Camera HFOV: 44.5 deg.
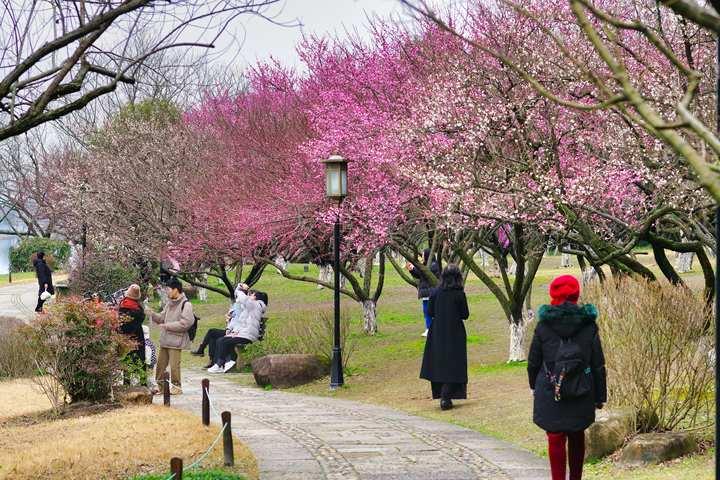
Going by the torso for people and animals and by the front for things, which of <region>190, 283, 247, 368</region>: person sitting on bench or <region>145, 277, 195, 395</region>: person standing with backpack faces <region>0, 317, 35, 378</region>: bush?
the person sitting on bench

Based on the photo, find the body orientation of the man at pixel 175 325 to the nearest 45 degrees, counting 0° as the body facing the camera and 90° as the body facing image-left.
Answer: approximately 45°

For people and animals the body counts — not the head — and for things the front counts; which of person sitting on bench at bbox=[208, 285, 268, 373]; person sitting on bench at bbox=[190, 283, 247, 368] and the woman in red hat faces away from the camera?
the woman in red hat

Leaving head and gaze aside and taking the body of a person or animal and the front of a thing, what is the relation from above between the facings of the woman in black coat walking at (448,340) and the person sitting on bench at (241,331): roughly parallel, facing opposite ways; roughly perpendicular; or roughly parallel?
roughly perpendicular

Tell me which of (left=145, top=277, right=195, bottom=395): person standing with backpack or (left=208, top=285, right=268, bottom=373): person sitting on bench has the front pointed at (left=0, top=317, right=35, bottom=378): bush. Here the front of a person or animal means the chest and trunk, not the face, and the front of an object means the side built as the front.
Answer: the person sitting on bench

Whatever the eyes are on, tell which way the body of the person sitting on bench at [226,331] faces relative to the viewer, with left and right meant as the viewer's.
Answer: facing to the left of the viewer

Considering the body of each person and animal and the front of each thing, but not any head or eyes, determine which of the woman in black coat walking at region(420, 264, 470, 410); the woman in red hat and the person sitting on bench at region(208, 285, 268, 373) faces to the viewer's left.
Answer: the person sitting on bench

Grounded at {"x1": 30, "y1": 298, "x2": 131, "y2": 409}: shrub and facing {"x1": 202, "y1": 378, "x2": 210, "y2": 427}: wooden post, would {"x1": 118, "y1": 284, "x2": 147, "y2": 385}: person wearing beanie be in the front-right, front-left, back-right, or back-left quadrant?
back-left

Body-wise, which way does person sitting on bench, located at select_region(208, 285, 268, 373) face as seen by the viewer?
to the viewer's left

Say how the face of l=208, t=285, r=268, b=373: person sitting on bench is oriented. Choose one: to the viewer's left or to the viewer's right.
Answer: to the viewer's left

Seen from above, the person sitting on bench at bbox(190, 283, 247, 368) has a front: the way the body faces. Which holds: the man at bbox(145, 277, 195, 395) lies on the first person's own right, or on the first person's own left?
on the first person's own left
